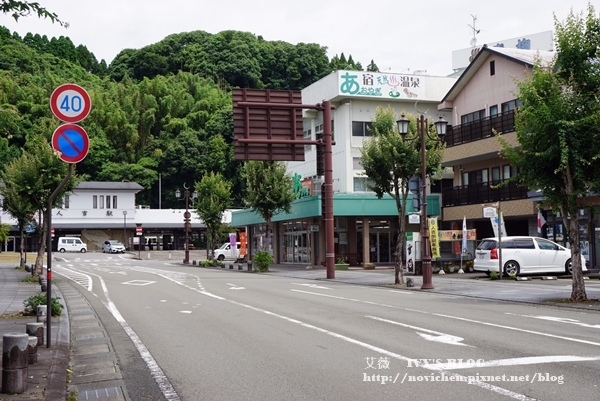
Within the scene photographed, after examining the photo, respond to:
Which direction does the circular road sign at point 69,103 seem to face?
toward the camera

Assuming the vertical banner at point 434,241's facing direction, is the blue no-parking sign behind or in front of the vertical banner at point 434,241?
in front

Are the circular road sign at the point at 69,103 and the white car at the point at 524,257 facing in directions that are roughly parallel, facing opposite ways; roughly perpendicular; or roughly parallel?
roughly perpendicular

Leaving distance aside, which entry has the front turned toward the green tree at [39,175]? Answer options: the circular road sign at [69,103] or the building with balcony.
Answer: the building with balcony

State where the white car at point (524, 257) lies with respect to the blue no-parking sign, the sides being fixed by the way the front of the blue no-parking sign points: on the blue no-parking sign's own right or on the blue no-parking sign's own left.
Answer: on the blue no-parking sign's own left

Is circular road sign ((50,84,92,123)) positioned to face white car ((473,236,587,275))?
no

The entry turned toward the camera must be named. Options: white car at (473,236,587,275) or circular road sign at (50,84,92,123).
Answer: the circular road sign

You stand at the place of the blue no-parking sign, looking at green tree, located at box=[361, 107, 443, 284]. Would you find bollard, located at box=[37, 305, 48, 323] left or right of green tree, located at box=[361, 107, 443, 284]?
left

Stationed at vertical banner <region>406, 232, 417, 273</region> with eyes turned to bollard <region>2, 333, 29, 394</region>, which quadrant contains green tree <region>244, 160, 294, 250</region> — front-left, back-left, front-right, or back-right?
back-right

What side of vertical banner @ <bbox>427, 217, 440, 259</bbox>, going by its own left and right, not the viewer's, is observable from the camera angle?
front

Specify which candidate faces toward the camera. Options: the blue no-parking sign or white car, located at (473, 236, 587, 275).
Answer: the blue no-parking sign

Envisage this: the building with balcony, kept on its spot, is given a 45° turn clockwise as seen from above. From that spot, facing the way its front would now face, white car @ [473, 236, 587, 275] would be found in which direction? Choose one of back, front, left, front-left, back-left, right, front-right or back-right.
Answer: left

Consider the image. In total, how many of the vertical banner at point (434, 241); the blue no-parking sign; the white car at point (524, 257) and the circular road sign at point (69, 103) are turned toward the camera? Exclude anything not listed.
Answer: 3

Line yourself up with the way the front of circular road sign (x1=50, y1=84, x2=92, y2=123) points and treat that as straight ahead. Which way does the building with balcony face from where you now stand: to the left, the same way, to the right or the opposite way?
to the right

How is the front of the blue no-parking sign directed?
toward the camera

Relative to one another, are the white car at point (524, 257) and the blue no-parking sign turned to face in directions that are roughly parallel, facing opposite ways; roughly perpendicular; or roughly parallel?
roughly perpendicular

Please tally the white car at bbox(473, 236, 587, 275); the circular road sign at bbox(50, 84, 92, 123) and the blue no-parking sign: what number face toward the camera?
2
